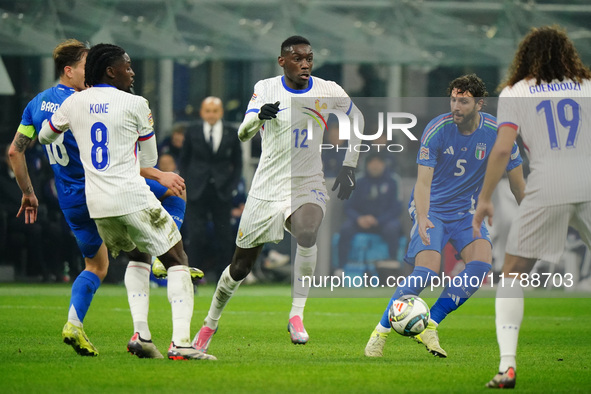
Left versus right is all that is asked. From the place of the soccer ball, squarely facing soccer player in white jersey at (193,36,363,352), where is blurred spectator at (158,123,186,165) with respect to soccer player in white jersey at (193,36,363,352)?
right

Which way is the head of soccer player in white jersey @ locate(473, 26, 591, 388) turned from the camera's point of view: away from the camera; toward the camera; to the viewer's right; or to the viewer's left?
away from the camera

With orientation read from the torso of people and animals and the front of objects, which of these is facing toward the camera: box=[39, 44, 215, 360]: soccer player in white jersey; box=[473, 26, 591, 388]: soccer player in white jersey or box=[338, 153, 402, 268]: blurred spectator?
the blurred spectator

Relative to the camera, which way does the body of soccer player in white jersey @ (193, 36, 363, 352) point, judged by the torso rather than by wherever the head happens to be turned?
toward the camera

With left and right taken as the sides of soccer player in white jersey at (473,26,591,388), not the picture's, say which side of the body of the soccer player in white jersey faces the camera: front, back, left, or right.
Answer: back

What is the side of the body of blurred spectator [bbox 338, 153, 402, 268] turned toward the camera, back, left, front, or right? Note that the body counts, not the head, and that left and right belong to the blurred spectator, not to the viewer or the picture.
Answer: front

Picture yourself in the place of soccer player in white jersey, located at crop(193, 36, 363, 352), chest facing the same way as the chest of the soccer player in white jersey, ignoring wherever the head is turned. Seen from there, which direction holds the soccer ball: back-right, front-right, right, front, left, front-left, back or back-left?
front-left

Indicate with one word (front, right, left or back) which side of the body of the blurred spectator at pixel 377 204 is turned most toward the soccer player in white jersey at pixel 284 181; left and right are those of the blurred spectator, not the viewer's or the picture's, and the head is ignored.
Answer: front

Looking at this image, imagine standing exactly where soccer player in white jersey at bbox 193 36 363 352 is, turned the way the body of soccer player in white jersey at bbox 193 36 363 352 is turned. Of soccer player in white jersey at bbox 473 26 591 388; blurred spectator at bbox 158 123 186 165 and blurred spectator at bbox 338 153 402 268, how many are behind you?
2

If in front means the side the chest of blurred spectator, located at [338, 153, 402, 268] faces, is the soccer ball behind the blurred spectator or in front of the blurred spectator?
in front
